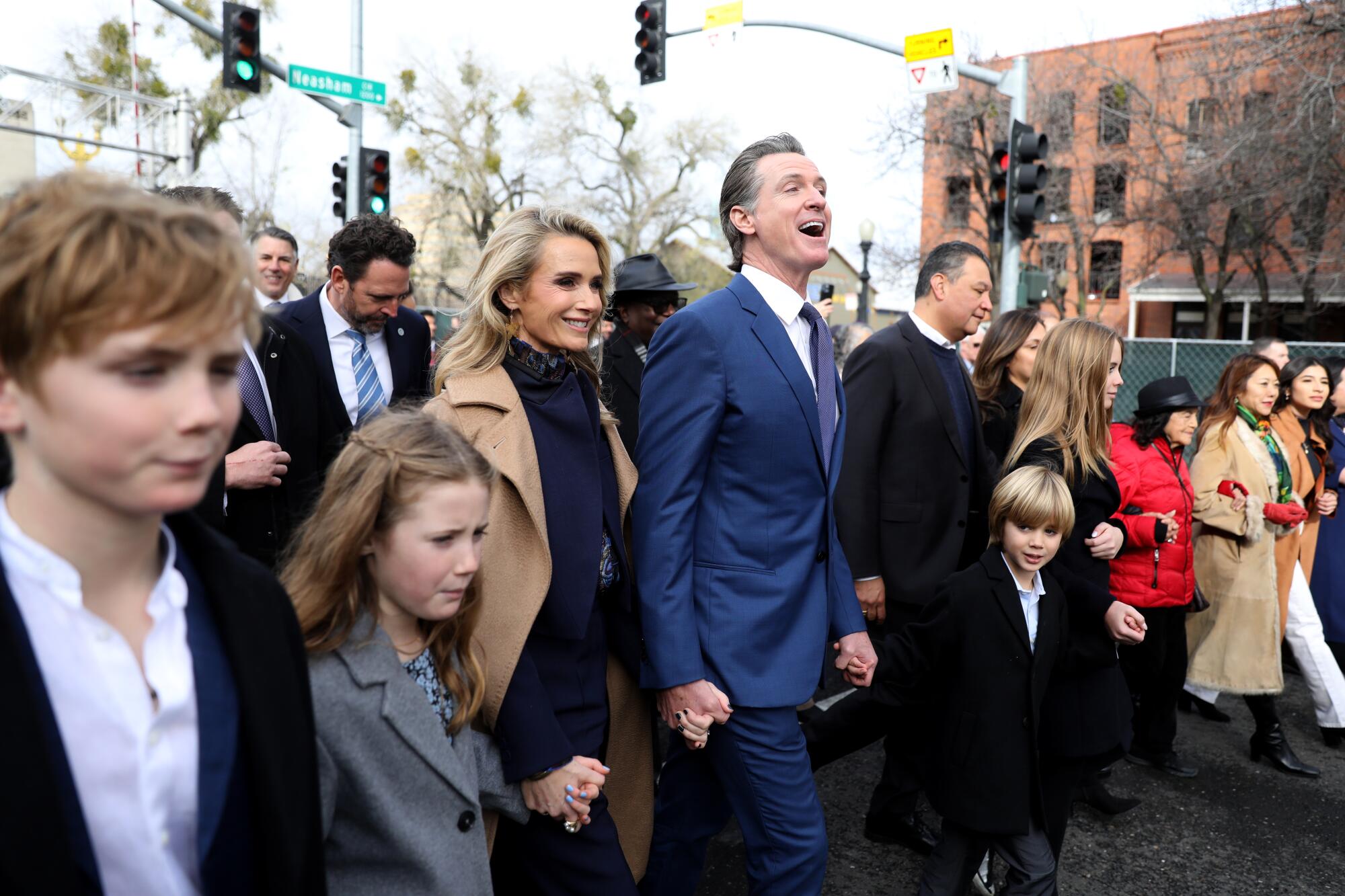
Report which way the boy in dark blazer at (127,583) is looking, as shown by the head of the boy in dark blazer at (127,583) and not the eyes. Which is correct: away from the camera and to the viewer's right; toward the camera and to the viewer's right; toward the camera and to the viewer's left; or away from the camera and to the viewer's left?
toward the camera and to the viewer's right

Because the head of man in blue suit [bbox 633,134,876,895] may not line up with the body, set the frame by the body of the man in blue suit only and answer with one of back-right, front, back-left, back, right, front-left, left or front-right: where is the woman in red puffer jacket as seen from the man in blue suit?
left

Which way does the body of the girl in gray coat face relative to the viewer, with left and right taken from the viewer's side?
facing the viewer and to the right of the viewer

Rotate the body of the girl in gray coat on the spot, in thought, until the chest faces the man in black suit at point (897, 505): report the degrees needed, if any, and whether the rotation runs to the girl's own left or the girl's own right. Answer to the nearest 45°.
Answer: approximately 90° to the girl's own left

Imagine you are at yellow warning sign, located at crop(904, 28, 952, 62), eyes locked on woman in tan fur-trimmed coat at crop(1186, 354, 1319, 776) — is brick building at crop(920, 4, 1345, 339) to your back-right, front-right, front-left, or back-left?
back-left

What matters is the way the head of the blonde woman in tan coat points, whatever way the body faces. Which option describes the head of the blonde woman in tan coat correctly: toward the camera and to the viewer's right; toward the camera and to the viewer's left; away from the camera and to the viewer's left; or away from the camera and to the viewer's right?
toward the camera and to the viewer's right
